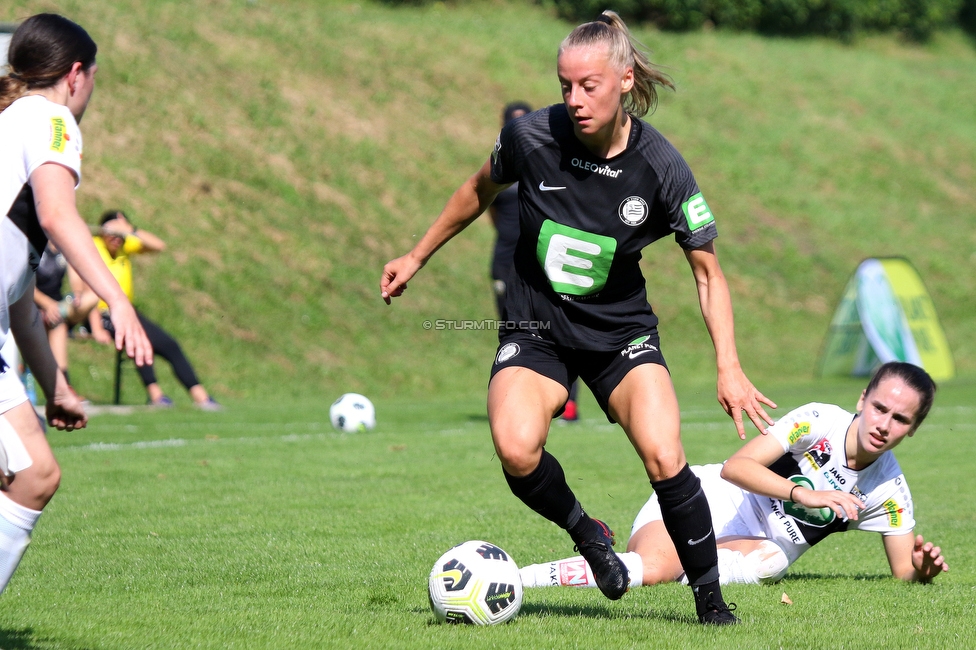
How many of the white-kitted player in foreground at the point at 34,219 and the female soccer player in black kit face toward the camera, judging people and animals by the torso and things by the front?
1

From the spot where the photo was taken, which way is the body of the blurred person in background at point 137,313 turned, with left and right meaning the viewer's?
facing the viewer and to the right of the viewer

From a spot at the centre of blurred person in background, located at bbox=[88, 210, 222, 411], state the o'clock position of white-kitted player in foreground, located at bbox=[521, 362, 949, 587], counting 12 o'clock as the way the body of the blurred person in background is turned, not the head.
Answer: The white-kitted player in foreground is roughly at 1 o'clock from the blurred person in background.

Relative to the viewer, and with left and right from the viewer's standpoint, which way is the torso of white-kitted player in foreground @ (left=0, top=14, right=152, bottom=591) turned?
facing away from the viewer and to the right of the viewer

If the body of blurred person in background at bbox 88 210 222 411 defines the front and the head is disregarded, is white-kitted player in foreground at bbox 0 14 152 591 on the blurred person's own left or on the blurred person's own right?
on the blurred person's own right

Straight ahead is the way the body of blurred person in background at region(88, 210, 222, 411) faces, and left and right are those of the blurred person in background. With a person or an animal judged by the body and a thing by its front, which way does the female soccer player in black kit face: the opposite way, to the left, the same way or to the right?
to the right

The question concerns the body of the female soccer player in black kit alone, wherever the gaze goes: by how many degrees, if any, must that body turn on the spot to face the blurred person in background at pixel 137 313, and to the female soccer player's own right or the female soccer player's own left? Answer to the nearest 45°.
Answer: approximately 135° to the female soccer player's own right

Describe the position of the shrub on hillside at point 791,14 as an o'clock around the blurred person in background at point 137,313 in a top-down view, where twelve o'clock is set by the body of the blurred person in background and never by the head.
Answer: The shrub on hillside is roughly at 9 o'clock from the blurred person in background.

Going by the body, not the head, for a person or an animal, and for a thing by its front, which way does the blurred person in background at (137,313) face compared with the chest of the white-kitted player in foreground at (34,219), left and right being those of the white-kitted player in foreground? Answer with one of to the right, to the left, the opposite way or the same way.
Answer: to the right

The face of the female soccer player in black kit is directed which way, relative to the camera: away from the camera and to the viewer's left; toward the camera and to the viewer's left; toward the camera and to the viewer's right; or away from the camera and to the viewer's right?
toward the camera and to the viewer's left

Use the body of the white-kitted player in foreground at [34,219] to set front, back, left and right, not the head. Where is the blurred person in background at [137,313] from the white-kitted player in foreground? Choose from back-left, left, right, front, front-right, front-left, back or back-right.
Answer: front-left

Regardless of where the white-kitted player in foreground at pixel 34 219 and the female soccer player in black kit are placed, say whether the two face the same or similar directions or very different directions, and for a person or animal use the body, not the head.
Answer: very different directions

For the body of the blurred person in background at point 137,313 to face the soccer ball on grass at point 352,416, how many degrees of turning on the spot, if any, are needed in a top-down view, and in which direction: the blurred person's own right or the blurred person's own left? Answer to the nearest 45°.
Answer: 0° — they already face it

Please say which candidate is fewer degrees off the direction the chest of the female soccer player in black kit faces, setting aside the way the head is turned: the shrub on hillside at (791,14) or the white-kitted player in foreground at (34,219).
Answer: the white-kitted player in foreground

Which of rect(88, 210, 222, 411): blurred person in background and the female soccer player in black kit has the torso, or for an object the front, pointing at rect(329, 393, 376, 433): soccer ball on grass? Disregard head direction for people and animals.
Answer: the blurred person in background

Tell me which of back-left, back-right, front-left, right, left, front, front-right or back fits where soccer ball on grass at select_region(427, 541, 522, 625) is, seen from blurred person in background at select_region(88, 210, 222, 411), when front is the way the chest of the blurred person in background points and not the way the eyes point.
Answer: front-right
